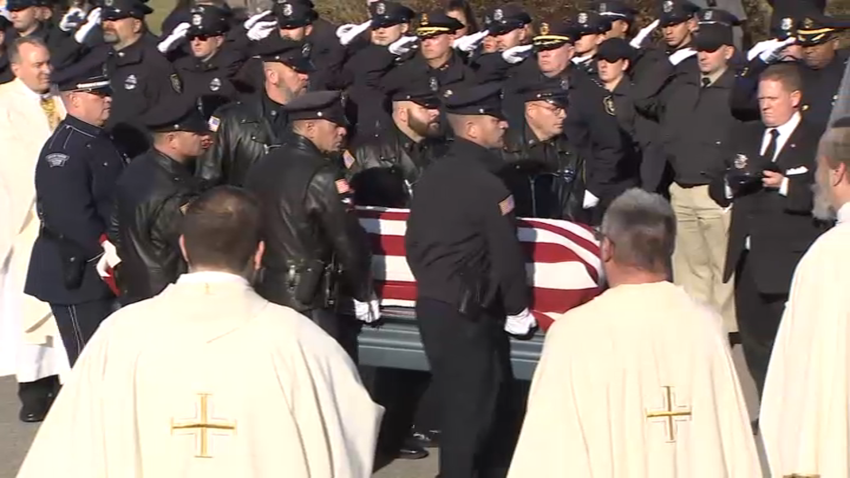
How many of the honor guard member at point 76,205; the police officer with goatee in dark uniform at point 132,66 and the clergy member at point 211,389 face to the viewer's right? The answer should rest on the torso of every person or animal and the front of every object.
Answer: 1

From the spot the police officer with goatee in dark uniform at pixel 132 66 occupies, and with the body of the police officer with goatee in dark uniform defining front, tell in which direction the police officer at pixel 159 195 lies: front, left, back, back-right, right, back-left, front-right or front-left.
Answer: front-left

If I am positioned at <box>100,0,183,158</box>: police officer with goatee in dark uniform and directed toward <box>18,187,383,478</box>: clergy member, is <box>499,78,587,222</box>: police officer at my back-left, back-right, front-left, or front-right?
front-left

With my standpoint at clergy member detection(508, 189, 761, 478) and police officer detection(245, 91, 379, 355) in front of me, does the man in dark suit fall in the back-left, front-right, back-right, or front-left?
front-right

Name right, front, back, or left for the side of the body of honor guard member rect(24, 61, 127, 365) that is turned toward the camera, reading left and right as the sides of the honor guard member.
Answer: right

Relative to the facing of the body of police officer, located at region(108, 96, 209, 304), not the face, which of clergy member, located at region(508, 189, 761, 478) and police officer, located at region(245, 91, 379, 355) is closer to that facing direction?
the police officer

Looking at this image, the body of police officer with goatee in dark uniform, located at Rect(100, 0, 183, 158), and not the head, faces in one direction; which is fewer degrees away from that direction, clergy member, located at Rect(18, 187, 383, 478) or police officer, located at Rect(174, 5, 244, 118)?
the clergy member

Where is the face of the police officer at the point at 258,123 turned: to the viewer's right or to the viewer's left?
to the viewer's right

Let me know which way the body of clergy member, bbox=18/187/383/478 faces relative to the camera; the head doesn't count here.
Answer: away from the camera

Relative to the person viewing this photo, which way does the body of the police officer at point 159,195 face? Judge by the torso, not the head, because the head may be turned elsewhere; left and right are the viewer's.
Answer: facing to the right of the viewer

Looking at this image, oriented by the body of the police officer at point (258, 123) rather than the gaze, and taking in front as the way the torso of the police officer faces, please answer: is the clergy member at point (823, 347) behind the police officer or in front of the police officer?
in front

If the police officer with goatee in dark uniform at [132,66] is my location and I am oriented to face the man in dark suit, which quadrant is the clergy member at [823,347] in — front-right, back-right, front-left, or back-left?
front-right

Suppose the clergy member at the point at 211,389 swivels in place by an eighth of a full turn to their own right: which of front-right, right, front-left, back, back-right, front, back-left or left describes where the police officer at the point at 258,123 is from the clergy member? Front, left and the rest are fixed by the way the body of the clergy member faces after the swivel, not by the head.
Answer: front-left

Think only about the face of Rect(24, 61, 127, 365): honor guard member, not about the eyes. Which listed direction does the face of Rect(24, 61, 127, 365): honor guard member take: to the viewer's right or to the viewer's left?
to the viewer's right

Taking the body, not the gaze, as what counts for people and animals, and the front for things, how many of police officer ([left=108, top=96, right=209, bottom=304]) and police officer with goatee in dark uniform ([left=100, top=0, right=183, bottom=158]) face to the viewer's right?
1
